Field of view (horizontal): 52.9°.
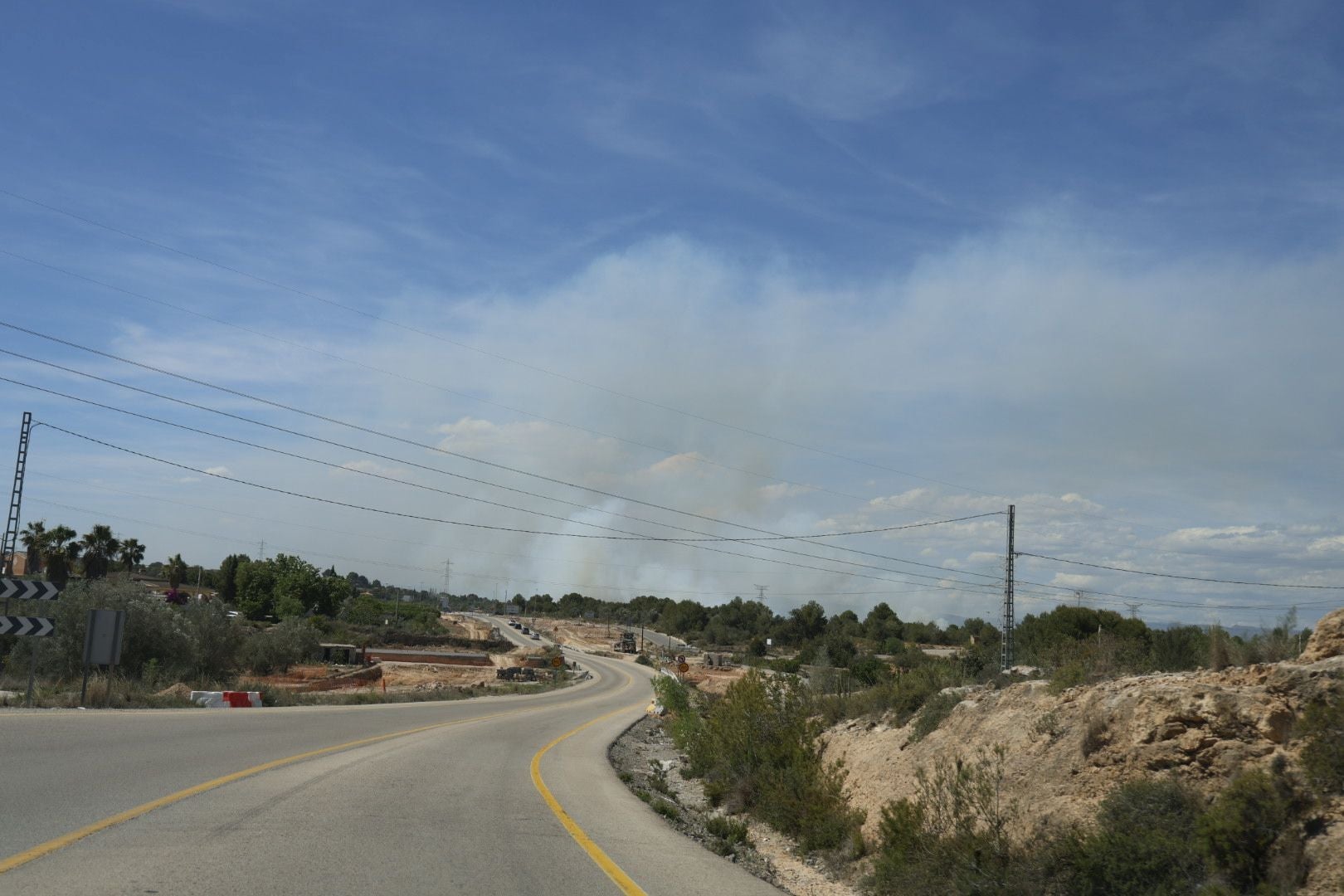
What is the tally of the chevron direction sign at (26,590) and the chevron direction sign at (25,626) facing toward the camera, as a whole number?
2

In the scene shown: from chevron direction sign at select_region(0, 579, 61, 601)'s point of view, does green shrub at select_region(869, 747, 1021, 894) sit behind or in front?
in front

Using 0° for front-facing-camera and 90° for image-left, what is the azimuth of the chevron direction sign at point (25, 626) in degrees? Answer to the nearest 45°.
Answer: approximately 0°

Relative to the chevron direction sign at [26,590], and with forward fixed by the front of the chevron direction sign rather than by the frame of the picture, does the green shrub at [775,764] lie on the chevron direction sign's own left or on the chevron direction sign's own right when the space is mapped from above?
on the chevron direction sign's own left

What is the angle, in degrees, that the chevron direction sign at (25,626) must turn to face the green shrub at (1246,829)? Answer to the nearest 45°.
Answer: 0° — it already faces it

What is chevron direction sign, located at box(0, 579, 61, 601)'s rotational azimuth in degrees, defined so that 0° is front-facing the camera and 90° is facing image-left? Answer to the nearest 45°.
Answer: approximately 0°
